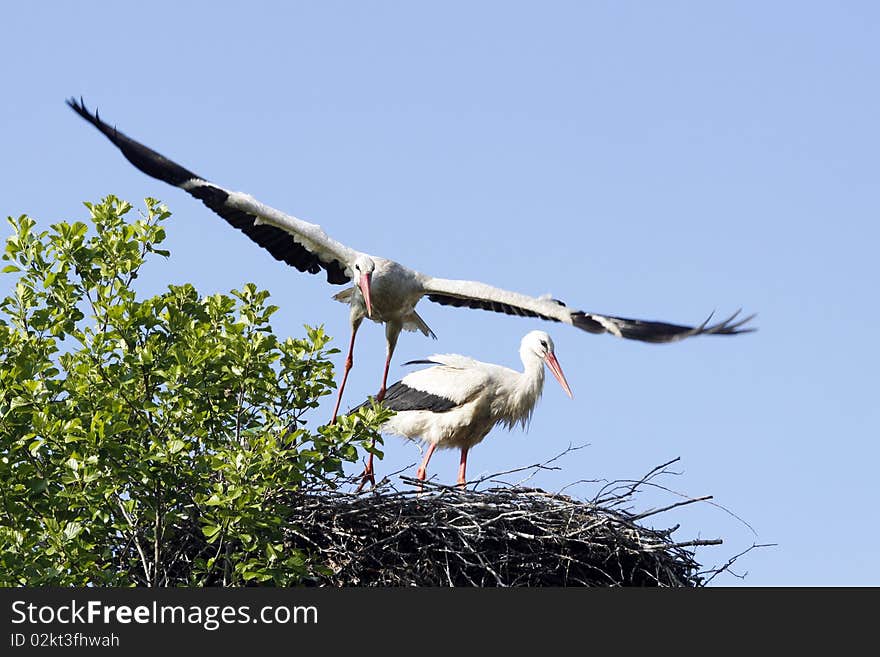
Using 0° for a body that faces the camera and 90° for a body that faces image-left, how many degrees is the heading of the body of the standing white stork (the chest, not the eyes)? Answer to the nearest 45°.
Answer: approximately 270°

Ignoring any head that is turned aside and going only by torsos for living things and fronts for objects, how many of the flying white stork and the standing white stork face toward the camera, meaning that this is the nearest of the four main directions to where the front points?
1

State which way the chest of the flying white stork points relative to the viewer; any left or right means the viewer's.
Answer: facing the viewer

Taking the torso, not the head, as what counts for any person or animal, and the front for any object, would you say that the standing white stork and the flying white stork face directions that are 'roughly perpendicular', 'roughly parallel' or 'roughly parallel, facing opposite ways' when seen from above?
roughly perpendicular

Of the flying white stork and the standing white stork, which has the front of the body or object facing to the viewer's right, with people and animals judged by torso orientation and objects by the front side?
the standing white stork
